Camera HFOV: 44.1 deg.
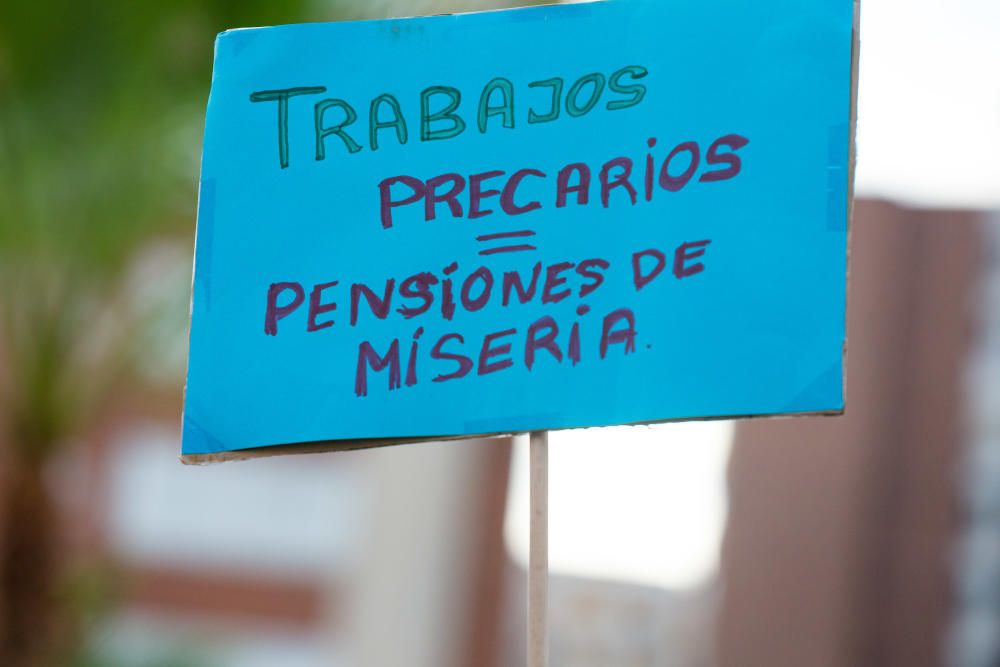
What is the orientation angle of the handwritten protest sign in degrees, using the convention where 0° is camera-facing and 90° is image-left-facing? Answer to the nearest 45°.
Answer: approximately 0°
